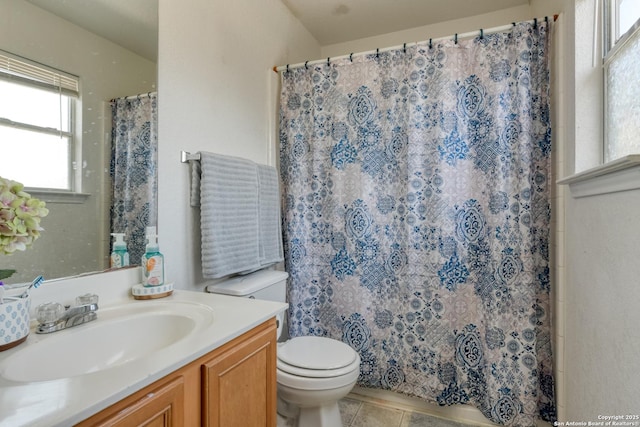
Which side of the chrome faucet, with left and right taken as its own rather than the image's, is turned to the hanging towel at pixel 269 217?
left

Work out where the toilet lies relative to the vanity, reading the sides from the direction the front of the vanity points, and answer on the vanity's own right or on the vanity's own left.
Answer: on the vanity's own left

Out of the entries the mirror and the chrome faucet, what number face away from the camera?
0

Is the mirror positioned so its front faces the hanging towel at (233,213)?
no

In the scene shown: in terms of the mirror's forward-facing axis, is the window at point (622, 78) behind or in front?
in front

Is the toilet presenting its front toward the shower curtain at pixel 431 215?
no

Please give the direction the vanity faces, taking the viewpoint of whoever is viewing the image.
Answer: facing the viewer and to the right of the viewer

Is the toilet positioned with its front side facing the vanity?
no

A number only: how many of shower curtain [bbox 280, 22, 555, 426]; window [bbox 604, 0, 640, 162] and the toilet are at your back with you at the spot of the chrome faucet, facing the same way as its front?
0

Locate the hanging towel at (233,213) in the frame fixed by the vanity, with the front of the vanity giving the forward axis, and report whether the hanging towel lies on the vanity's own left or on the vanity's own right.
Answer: on the vanity's own left

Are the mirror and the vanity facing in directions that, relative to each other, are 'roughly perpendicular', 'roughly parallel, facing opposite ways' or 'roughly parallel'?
roughly parallel

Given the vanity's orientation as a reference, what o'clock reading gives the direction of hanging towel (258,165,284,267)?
The hanging towel is roughly at 9 o'clock from the vanity.

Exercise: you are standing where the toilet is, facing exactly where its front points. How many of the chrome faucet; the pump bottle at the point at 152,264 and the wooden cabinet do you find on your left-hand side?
0

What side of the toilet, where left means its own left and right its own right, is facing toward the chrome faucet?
right
